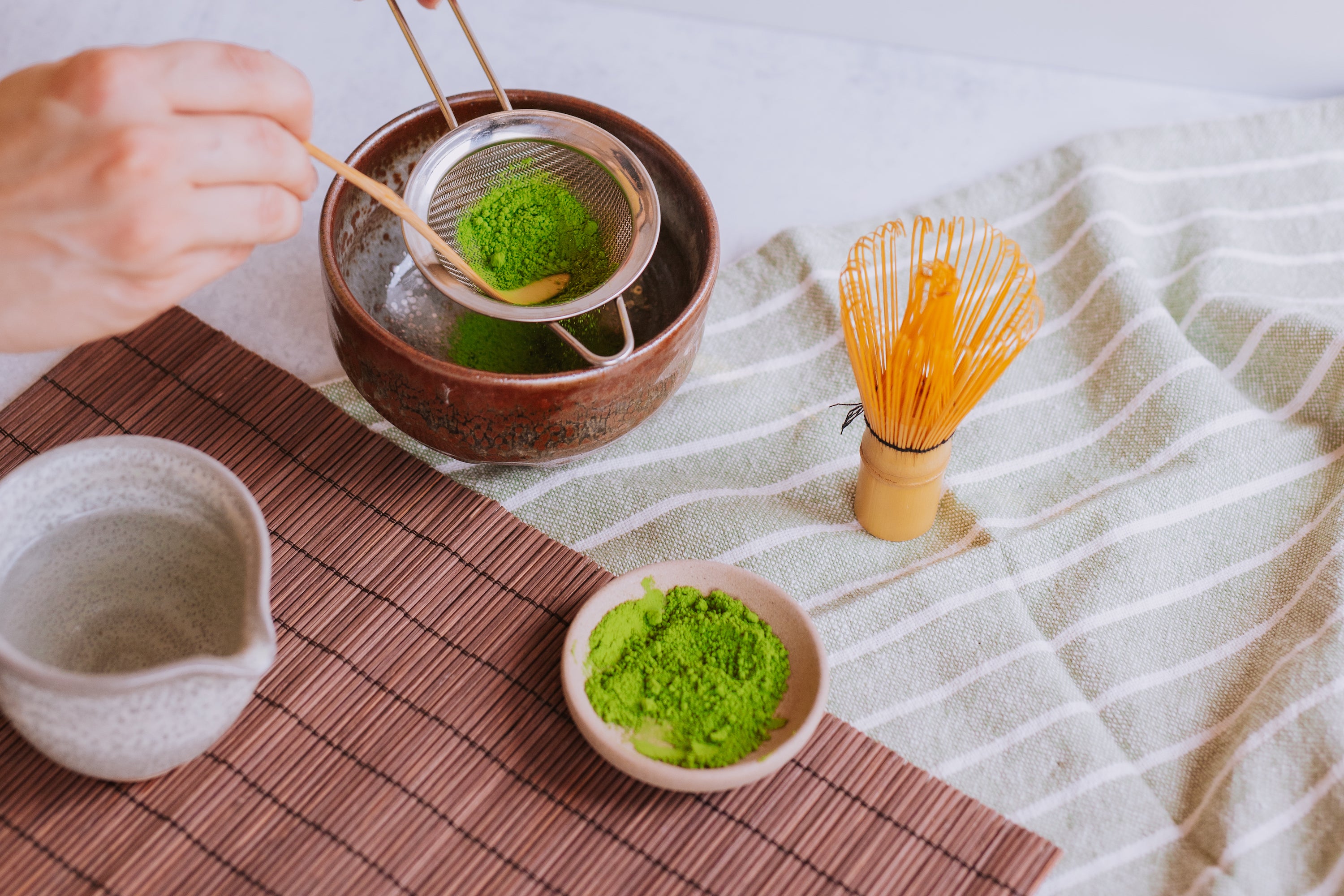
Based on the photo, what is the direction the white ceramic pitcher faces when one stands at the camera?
facing the viewer and to the right of the viewer

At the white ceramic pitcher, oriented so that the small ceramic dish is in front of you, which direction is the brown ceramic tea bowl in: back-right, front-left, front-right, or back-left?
front-left
